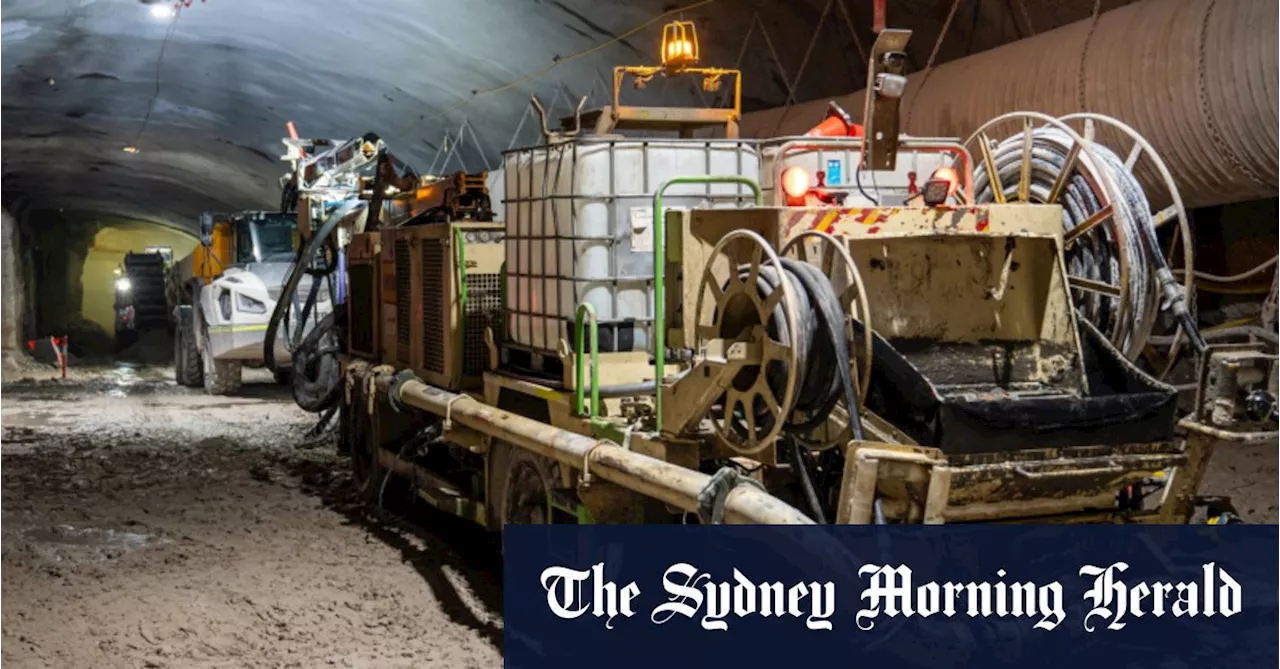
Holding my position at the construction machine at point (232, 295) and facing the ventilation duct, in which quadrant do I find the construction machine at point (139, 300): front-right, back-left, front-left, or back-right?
back-left

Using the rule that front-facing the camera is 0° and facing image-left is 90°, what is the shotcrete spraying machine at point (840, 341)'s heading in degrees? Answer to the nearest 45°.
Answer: approximately 135°

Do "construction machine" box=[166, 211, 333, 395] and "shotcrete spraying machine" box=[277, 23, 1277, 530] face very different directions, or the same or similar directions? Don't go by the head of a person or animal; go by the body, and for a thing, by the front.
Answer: very different directions

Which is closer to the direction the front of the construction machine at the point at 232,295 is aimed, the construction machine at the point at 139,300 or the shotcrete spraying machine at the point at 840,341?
the shotcrete spraying machine

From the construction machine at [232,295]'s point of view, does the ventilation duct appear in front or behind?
in front

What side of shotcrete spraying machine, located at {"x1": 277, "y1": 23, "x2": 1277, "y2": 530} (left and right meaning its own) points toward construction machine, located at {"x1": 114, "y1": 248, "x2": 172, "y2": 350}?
front

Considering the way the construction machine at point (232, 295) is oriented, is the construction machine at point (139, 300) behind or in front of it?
behind

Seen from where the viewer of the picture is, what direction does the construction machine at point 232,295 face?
facing the viewer and to the right of the viewer

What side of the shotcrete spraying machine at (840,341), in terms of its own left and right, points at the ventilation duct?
right

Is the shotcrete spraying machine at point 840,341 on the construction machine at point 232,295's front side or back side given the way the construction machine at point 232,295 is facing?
on the front side

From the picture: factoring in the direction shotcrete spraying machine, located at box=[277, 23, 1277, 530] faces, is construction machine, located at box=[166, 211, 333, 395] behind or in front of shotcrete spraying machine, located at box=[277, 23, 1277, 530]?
in front
